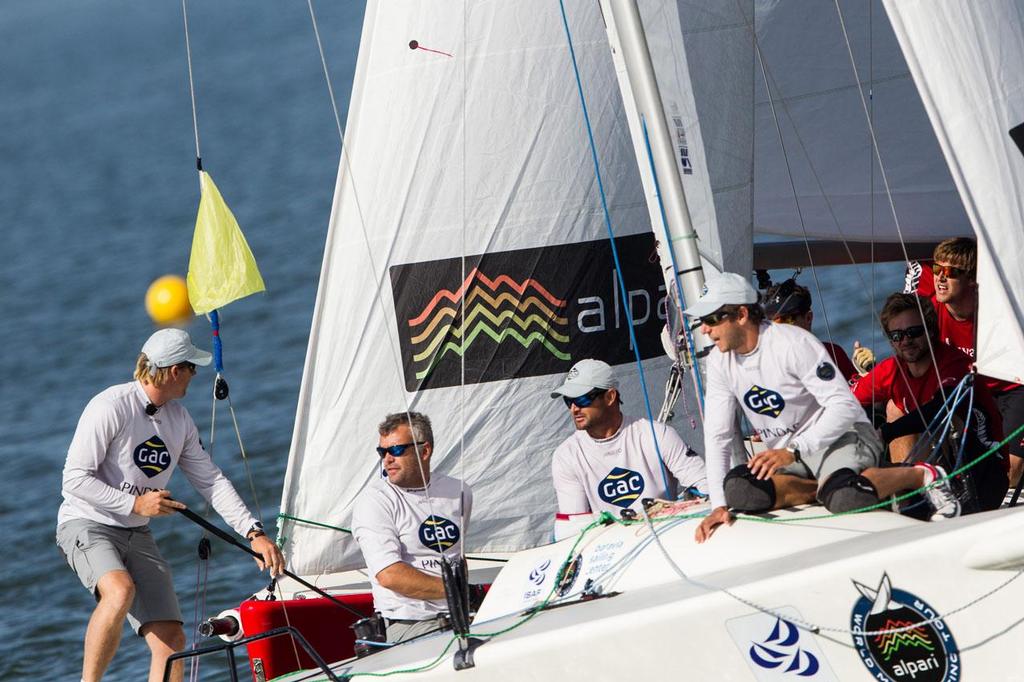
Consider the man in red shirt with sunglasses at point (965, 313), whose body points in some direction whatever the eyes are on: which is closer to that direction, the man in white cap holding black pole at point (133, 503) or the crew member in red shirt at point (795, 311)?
the man in white cap holding black pole

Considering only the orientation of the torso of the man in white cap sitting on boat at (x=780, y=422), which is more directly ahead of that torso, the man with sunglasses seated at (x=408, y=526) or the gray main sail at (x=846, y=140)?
the man with sunglasses seated

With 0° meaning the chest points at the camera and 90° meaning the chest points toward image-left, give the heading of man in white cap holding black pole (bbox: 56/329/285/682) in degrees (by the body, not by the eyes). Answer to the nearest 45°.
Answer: approximately 315°

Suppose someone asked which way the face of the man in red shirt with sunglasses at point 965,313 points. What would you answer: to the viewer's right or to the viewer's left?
to the viewer's left

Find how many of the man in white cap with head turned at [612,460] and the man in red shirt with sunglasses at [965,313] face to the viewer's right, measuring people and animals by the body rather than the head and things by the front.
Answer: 0

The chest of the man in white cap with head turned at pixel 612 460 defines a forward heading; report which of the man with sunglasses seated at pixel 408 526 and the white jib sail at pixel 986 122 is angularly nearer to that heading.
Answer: the man with sunglasses seated

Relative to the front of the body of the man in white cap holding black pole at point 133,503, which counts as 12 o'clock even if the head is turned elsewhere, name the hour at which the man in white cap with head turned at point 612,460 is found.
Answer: the man in white cap with head turned at point 612,460 is roughly at 11 o'clock from the man in white cap holding black pole at point 133,503.

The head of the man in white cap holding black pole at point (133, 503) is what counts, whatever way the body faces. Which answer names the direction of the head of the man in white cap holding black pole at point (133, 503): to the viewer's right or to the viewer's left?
to the viewer's right

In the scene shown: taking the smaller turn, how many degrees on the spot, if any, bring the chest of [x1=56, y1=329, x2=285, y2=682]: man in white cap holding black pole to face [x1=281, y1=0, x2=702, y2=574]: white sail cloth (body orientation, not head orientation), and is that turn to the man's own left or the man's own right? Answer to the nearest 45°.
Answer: approximately 45° to the man's own left

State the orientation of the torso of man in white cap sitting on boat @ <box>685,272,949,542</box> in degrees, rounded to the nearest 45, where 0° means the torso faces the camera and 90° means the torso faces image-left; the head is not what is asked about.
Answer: approximately 45°
